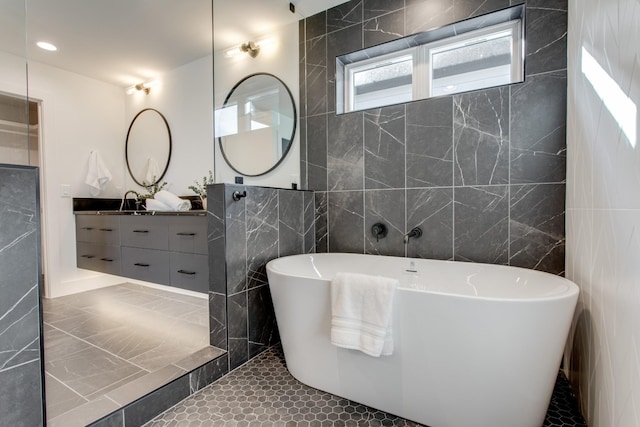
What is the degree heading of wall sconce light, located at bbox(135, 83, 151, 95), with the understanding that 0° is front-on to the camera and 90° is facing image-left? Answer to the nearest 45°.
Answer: approximately 45°

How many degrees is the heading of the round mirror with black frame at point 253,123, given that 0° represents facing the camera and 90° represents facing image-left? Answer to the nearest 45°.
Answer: approximately 45°

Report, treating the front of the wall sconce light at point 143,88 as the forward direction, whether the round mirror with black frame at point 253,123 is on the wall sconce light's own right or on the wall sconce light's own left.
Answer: on the wall sconce light's own left

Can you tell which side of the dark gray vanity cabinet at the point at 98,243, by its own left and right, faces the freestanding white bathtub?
left

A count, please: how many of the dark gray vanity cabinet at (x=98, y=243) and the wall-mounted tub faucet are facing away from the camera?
0

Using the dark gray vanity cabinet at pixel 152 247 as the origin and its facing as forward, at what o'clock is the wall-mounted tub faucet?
The wall-mounted tub faucet is roughly at 9 o'clock from the dark gray vanity cabinet.

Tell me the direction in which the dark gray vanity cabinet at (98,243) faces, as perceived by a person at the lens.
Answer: facing the viewer and to the left of the viewer

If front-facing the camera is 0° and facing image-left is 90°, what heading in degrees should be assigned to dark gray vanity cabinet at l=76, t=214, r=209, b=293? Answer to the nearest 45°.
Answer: approximately 45°
